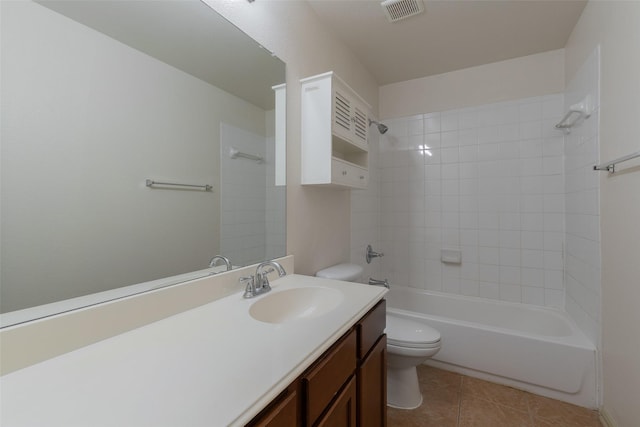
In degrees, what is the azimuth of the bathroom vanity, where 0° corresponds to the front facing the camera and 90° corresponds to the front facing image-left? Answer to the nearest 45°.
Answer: approximately 315°

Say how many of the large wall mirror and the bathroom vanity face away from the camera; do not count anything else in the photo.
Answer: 0

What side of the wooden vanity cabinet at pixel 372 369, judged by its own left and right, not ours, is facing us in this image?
right

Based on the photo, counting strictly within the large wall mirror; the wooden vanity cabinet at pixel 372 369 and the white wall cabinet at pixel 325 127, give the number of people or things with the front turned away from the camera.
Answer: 0

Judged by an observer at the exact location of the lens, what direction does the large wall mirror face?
facing the viewer and to the right of the viewer

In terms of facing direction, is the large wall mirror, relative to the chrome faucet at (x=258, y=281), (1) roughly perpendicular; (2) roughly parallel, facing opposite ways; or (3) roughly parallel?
roughly parallel

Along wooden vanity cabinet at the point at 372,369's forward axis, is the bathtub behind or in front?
in front

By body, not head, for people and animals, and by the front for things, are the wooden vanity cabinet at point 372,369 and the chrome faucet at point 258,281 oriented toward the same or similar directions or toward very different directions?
same or similar directions
